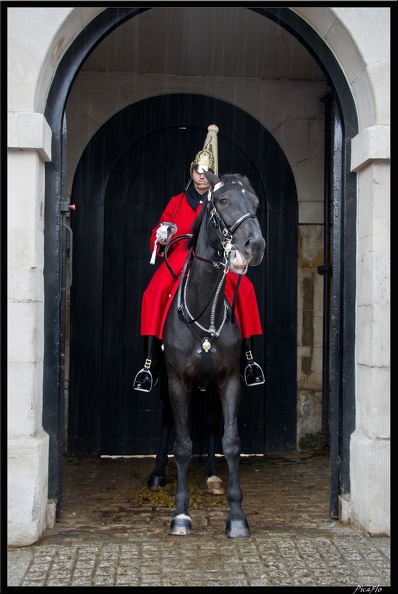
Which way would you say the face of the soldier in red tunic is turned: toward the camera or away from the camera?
toward the camera

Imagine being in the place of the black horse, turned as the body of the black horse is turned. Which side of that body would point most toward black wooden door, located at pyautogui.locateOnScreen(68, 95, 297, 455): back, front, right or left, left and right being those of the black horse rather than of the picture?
back

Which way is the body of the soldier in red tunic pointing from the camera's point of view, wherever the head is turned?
toward the camera

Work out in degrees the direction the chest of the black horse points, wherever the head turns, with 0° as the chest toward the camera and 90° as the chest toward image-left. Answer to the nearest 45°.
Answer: approximately 0°

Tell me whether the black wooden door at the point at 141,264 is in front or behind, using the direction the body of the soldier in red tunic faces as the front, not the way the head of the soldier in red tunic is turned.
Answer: behind
